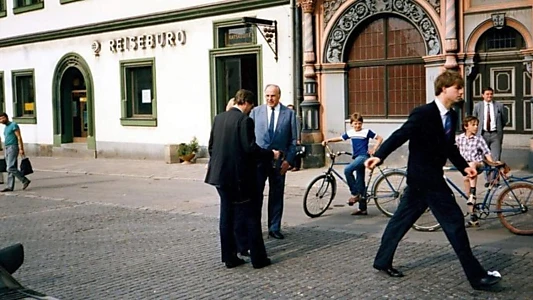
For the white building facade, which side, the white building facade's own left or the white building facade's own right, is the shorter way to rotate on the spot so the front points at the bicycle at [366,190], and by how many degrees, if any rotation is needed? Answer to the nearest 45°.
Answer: approximately 45° to the white building facade's own left

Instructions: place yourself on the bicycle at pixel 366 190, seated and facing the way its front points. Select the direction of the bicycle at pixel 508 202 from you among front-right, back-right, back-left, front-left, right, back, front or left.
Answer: back-left

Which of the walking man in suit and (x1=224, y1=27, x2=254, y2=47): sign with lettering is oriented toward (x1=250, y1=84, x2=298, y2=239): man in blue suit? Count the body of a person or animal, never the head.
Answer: the sign with lettering

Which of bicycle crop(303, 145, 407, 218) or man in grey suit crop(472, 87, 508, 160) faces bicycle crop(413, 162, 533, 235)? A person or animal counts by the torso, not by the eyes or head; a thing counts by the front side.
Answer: the man in grey suit

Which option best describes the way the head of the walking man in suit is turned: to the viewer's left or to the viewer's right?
to the viewer's right

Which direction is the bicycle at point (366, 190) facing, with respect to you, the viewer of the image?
facing to the left of the viewer

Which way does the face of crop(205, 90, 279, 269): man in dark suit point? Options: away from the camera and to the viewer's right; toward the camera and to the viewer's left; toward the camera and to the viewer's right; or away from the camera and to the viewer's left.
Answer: away from the camera and to the viewer's right

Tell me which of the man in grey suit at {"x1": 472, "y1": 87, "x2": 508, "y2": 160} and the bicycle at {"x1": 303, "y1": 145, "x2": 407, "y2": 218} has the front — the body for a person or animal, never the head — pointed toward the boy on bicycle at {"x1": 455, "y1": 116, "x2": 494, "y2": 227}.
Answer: the man in grey suit

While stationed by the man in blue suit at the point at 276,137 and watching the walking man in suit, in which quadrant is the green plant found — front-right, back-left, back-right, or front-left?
back-left

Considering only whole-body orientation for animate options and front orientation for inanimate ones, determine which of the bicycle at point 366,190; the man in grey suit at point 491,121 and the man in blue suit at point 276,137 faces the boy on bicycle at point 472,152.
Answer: the man in grey suit at point 491,121

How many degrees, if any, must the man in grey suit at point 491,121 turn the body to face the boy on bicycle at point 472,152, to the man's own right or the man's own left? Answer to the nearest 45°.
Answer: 0° — they already face them

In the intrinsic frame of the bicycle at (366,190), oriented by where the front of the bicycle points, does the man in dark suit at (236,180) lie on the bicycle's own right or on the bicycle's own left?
on the bicycle's own left

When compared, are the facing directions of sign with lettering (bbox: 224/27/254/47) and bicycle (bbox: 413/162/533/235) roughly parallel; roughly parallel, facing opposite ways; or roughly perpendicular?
roughly perpendicular

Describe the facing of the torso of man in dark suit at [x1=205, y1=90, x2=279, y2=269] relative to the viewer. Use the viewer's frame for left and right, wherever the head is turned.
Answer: facing away from the viewer and to the right of the viewer

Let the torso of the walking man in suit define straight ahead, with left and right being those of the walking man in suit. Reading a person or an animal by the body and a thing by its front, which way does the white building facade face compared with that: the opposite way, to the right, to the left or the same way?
to the right
